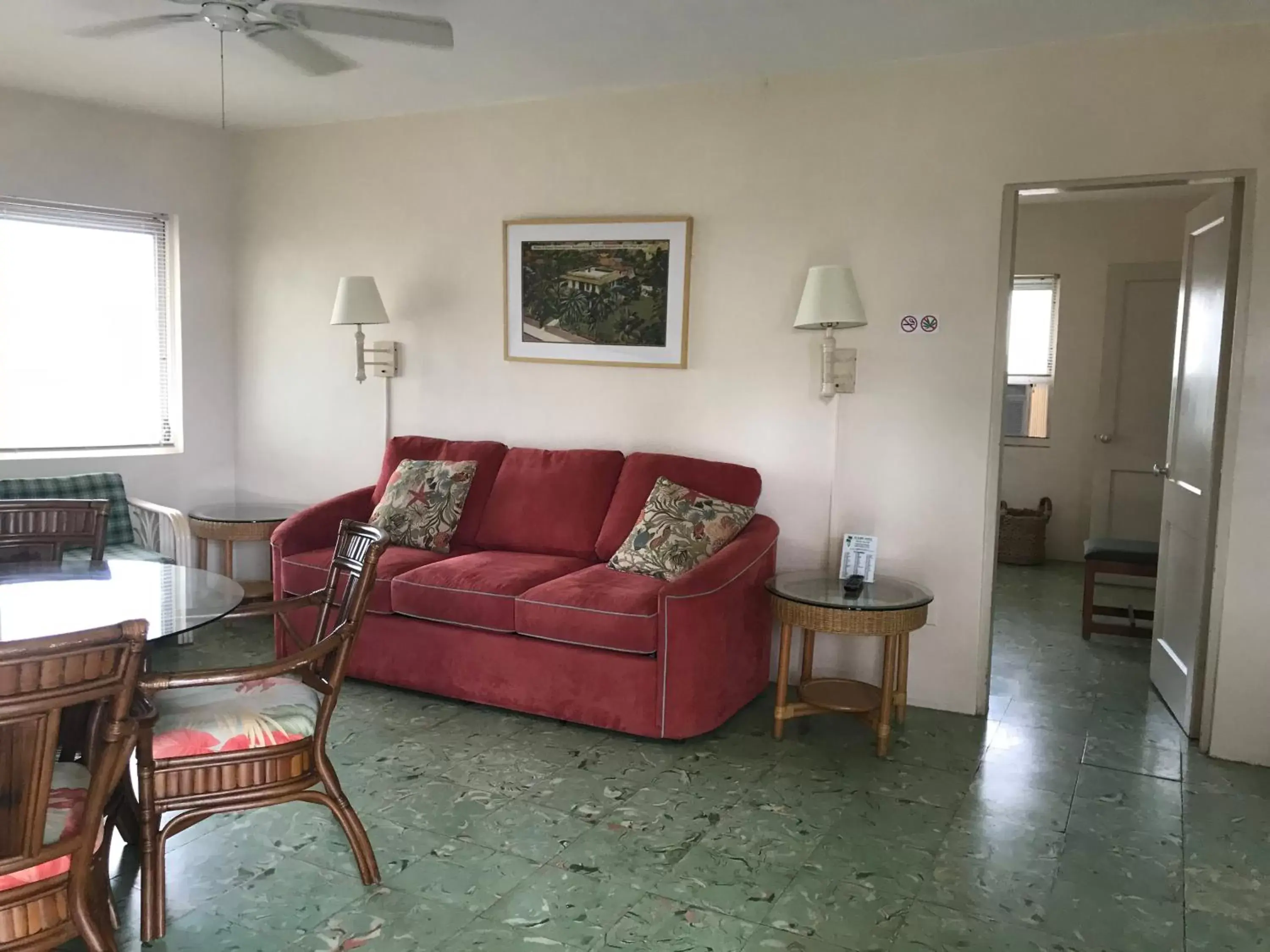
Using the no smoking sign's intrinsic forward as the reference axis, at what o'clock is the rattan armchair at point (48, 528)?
The rattan armchair is roughly at 2 o'clock from the no smoking sign.

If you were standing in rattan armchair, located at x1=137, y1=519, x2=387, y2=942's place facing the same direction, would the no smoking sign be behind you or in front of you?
behind

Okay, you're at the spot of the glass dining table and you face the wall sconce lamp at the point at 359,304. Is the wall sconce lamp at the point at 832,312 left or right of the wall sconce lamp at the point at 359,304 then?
right

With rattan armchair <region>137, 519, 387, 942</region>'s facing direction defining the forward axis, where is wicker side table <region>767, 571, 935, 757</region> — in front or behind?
behind

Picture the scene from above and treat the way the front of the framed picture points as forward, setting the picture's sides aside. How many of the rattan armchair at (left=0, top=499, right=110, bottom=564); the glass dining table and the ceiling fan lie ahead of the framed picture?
3

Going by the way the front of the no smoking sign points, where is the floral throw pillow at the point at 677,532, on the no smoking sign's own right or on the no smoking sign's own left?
on the no smoking sign's own right

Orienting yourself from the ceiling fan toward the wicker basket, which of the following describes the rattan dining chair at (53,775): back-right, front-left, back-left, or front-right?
back-right

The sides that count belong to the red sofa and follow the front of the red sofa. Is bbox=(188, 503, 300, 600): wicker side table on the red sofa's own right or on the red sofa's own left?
on the red sofa's own right

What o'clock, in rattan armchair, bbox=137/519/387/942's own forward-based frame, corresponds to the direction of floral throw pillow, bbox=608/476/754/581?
The floral throw pillow is roughly at 5 o'clock from the rattan armchair.

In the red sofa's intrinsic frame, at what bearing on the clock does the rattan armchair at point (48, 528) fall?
The rattan armchair is roughly at 1 o'clock from the red sofa.

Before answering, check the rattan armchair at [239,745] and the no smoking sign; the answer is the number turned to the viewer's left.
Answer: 1

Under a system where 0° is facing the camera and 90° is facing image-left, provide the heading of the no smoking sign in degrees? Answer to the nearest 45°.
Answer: approximately 0°

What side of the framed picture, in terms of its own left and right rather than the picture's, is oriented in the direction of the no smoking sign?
left

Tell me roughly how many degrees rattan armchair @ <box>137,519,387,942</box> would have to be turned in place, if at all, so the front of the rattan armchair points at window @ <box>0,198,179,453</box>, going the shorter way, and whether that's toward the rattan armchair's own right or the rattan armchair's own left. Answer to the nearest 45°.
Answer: approximately 90° to the rattan armchair's own right

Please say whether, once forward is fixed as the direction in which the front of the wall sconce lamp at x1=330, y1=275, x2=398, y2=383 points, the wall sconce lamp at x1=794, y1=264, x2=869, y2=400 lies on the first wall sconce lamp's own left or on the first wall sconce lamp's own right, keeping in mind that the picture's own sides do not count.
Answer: on the first wall sconce lamp's own left

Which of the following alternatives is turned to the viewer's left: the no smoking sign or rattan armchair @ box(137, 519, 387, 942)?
the rattan armchair

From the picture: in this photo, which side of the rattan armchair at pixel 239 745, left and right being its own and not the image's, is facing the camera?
left
